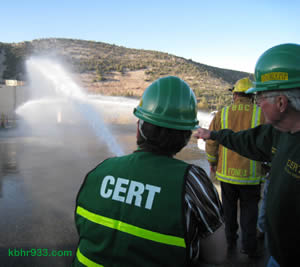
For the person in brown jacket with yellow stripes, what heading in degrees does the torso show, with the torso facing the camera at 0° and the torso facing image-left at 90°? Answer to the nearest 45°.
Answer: approximately 180°

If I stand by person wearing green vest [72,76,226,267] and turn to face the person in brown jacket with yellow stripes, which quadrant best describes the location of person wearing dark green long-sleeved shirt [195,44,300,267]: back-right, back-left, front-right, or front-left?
front-right

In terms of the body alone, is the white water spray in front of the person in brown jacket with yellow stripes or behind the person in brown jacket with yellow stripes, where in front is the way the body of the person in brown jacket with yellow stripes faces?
in front

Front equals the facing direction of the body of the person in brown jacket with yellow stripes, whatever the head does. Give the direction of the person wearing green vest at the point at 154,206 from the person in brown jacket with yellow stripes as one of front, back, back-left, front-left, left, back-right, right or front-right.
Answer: back

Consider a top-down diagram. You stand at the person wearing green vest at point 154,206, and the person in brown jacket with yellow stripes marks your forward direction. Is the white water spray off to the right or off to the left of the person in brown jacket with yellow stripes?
left

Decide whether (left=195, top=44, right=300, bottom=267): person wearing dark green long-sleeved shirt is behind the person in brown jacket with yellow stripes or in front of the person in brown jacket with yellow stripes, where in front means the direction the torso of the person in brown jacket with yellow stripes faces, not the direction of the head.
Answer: behind

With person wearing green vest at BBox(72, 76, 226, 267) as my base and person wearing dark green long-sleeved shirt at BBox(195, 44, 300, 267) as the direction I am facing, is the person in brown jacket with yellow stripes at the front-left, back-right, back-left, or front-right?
front-left

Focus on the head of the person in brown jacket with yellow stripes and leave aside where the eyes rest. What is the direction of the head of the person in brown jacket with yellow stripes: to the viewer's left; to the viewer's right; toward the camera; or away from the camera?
away from the camera

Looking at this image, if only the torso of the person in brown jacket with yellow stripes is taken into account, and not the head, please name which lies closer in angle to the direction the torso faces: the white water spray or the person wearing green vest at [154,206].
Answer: the white water spray
